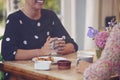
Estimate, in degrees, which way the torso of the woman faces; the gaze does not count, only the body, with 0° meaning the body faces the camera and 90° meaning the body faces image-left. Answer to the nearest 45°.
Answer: approximately 315°
